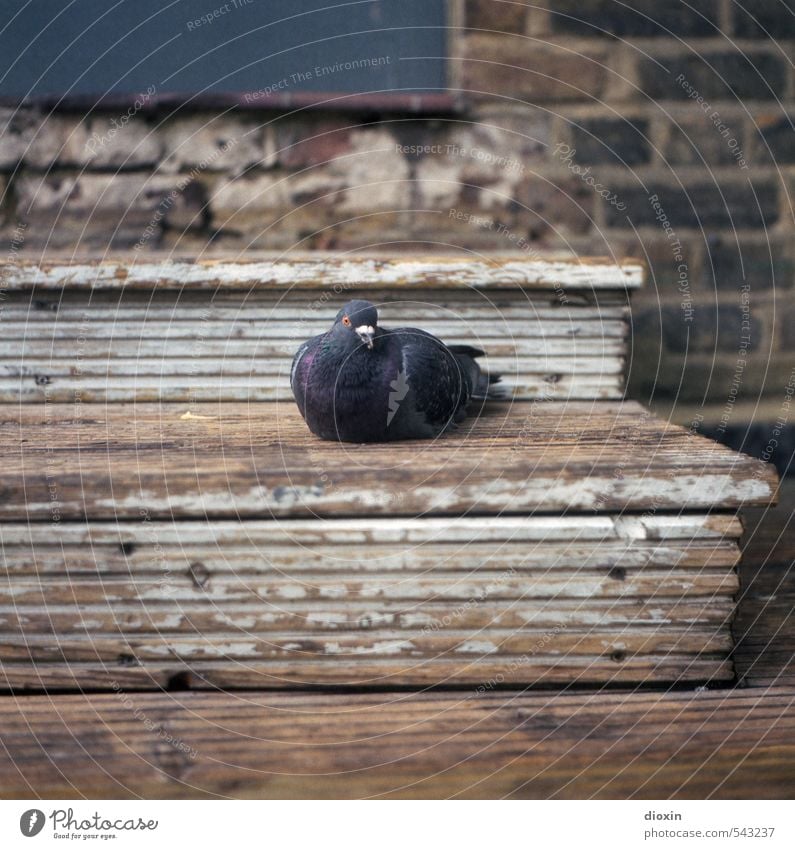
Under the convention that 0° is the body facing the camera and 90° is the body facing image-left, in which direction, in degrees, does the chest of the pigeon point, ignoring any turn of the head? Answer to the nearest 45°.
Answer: approximately 45°

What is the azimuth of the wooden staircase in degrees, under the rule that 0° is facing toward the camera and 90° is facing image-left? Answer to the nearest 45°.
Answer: approximately 0°
